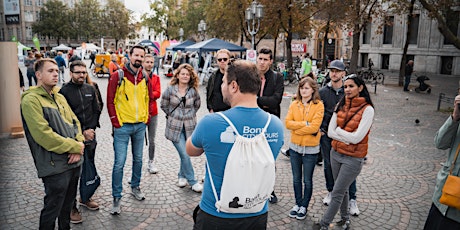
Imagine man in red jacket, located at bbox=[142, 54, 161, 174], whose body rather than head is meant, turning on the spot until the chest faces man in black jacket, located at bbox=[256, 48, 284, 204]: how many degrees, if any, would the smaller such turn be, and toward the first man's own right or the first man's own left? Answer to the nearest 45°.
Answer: approximately 45° to the first man's own left

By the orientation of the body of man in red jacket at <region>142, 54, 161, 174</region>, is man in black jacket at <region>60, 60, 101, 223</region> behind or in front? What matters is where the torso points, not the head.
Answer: in front

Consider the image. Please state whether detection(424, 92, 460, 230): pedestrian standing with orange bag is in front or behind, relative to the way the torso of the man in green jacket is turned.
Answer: in front

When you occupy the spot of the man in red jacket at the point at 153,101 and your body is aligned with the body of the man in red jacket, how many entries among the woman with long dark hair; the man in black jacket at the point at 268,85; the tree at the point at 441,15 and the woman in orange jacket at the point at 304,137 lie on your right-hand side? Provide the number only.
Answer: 0

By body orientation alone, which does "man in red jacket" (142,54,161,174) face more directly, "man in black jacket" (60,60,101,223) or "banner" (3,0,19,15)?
the man in black jacket

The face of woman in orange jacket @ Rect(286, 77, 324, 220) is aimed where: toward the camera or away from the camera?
toward the camera

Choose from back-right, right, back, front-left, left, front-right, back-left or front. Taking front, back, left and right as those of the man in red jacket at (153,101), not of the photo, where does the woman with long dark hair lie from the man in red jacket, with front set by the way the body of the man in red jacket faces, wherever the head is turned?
front-left

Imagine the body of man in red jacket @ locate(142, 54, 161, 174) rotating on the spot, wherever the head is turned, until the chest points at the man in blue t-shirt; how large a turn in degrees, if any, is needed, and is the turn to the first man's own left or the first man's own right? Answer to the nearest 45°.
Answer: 0° — they already face them

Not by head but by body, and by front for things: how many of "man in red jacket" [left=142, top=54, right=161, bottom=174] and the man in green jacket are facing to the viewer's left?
0

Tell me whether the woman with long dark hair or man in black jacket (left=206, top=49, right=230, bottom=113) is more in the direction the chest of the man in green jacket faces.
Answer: the woman with long dark hair

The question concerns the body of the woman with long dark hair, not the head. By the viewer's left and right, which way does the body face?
facing the viewer and to the left of the viewer

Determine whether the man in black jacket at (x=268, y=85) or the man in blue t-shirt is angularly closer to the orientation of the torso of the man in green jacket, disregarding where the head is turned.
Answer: the man in blue t-shirt

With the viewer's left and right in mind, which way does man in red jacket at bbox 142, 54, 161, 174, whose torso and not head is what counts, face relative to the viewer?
facing the viewer

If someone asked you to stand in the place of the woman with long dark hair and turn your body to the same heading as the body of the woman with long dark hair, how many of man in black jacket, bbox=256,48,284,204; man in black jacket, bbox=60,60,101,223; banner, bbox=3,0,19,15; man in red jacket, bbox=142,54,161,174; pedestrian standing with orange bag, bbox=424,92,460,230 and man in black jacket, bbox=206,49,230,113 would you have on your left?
1

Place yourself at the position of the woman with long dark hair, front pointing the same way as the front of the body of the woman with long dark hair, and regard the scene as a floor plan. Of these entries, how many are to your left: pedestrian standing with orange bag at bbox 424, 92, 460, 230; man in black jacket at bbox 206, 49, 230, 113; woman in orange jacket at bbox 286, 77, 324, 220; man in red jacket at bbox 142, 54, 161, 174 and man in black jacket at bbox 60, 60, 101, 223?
1

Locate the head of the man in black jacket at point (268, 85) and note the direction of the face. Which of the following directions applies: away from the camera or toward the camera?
toward the camera

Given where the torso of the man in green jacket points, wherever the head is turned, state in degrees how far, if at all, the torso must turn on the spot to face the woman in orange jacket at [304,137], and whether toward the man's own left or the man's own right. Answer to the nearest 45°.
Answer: approximately 45° to the man's own left

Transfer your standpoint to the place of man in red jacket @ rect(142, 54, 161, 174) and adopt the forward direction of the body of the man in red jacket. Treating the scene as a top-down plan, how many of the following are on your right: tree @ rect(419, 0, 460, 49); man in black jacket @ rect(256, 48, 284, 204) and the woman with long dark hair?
0

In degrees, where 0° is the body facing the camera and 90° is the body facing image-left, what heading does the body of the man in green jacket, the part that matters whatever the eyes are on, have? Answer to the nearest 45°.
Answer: approximately 315°
